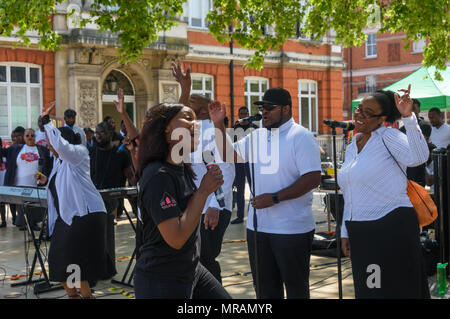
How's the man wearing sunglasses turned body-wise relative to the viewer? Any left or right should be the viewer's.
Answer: facing the viewer and to the left of the viewer

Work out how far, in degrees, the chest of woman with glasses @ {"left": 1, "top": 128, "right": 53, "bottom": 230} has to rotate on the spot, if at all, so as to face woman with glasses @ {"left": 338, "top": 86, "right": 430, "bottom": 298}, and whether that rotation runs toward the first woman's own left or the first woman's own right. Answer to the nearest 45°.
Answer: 0° — they already face them

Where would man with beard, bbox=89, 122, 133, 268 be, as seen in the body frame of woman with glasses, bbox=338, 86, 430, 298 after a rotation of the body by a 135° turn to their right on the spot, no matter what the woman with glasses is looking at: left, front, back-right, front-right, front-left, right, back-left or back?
front-left

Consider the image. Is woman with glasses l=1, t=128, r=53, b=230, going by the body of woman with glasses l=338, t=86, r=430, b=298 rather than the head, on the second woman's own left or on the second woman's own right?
on the second woman's own right

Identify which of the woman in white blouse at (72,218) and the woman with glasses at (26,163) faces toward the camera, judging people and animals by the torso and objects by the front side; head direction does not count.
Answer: the woman with glasses

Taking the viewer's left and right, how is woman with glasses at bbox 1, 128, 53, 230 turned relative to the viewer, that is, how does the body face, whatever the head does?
facing the viewer

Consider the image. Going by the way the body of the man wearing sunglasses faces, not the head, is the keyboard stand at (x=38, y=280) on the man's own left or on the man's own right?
on the man's own right

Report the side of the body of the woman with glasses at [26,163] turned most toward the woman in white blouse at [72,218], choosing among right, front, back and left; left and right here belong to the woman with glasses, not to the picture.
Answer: front

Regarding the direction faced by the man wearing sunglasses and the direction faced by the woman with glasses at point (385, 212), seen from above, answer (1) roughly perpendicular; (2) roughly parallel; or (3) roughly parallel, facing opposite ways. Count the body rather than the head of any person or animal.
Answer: roughly parallel

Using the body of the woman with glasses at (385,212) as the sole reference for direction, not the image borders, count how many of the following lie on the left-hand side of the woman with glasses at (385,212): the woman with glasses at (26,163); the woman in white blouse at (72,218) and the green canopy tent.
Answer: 0

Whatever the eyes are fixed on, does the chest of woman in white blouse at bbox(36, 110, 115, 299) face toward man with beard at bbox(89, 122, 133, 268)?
no

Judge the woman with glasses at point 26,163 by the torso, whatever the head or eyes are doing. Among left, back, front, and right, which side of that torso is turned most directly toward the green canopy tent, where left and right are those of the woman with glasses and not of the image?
left

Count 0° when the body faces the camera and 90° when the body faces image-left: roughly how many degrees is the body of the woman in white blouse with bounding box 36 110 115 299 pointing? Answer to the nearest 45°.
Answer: approximately 90°
